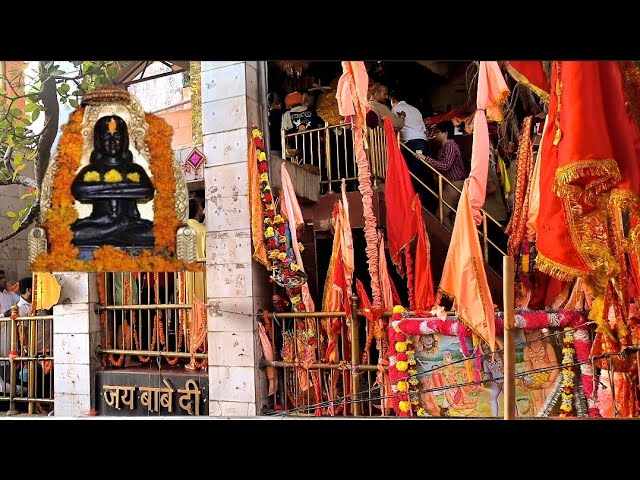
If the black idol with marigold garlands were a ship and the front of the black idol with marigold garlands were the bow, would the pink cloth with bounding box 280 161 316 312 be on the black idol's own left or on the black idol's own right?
on the black idol's own left

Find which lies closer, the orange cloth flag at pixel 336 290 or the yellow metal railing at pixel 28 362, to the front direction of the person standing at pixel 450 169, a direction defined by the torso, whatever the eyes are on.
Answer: the yellow metal railing

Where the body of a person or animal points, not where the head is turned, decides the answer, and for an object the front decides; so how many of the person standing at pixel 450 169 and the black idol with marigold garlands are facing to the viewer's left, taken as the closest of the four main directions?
1

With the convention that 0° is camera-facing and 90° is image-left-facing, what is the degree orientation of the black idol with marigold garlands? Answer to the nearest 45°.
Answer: approximately 0°

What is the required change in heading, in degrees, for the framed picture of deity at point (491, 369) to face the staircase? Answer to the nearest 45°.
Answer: approximately 135° to its right

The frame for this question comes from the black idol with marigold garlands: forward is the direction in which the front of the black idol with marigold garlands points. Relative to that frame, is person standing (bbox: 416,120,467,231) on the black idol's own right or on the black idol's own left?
on the black idol's own left

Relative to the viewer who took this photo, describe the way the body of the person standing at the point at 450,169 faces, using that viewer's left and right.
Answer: facing to the left of the viewer

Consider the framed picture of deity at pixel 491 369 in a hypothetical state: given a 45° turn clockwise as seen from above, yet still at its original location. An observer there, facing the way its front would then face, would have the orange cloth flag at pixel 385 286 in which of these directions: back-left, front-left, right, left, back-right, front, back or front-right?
right

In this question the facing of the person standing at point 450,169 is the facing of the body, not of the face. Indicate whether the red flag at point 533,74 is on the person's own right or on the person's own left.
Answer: on the person's own left
